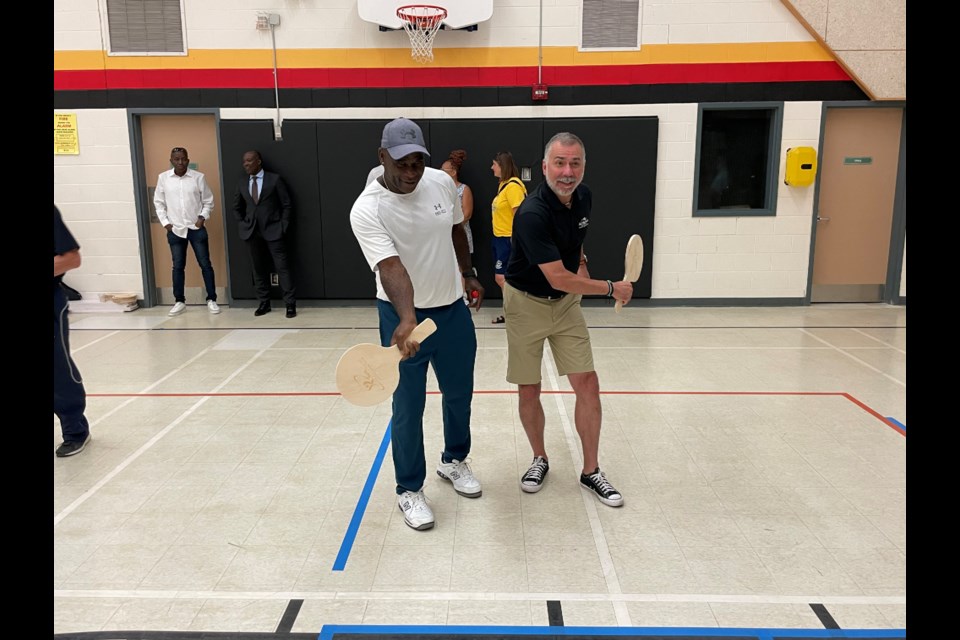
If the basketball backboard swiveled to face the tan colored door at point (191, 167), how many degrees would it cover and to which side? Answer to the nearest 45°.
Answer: approximately 90° to its right

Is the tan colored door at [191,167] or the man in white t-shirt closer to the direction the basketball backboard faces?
the man in white t-shirt

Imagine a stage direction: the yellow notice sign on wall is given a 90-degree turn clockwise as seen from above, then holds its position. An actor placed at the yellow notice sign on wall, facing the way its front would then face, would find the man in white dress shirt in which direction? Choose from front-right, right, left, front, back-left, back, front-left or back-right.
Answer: back-left

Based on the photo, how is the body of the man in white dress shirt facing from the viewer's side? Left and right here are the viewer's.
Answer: facing the viewer

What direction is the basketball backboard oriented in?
toward the camera

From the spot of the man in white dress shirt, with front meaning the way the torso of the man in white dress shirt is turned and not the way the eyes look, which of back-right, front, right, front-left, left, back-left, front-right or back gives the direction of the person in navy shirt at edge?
front

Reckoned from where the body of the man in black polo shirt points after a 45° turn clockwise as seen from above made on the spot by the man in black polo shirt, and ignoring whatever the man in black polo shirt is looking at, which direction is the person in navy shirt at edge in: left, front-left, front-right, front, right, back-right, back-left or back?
right

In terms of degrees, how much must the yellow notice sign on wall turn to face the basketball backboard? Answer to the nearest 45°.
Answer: approximately 45° to its left

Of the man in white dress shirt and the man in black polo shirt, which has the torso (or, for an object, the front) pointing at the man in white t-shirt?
the man in white dress shirt

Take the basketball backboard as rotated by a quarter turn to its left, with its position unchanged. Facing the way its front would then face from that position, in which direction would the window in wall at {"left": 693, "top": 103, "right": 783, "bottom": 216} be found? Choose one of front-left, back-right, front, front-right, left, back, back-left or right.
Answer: front
